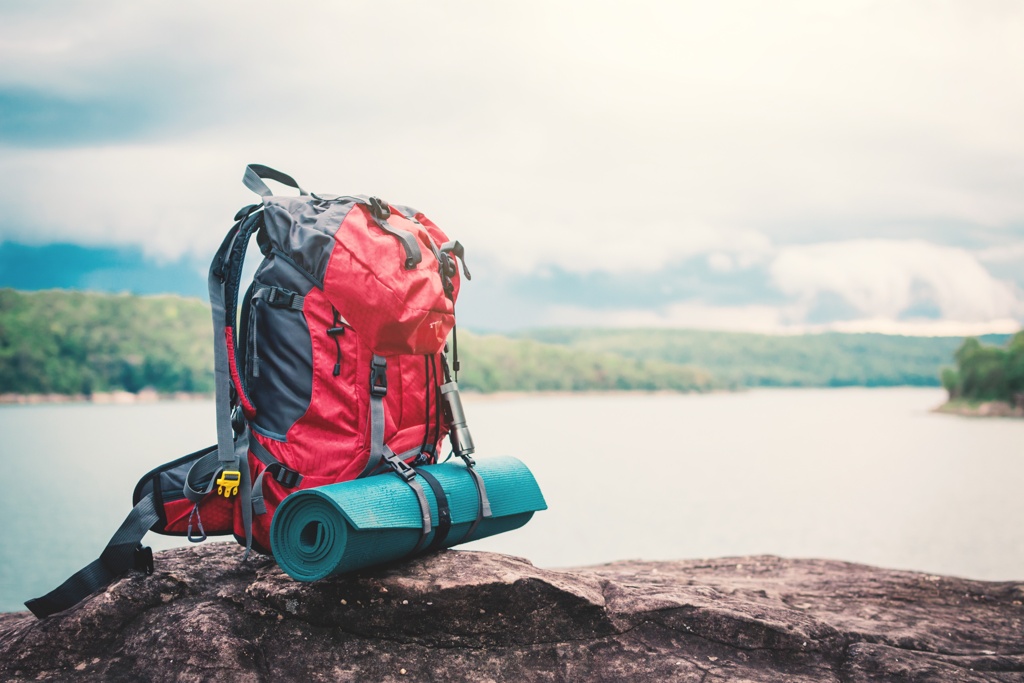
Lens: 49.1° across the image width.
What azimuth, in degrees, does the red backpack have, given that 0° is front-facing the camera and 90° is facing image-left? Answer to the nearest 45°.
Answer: approximately 315°
